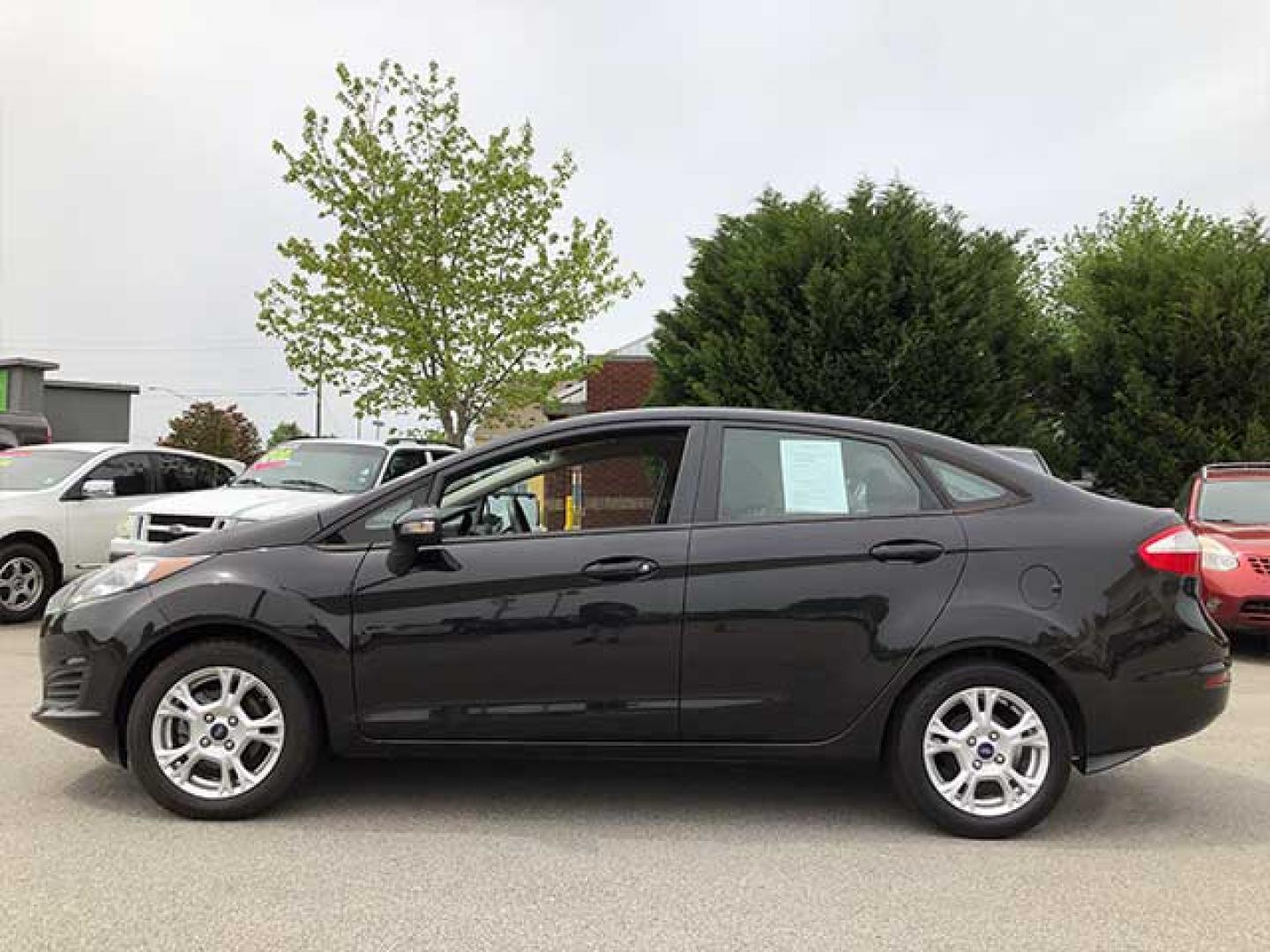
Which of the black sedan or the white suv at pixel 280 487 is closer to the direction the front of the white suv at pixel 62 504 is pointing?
the black sedan

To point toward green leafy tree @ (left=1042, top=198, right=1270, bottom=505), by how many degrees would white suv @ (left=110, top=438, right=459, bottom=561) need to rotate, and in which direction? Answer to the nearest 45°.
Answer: approximately 135° to its left

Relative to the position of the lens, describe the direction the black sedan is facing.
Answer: facing to the left of the viewer

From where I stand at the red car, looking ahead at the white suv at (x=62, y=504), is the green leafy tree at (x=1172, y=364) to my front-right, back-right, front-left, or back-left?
back-right

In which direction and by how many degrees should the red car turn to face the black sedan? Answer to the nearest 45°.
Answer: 0° — it already faces it

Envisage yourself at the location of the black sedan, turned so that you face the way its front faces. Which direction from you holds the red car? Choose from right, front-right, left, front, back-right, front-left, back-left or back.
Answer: back-right

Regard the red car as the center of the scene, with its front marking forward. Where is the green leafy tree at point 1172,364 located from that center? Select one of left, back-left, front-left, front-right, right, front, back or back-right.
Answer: back

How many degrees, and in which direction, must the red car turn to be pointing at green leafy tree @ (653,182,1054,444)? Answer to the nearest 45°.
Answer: approximately 135° to its right
